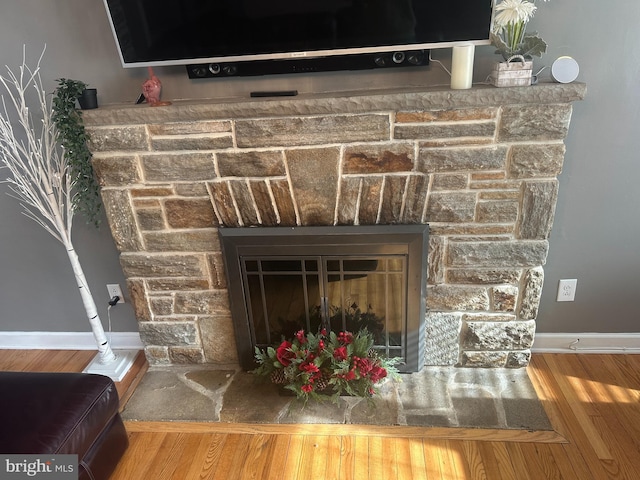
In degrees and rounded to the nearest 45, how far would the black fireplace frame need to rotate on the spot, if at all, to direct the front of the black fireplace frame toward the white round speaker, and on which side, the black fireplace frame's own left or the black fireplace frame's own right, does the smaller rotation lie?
approximately 90° to the black fireplace frame's own left

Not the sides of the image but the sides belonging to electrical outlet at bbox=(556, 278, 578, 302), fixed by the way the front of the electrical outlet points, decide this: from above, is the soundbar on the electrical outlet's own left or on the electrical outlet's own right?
on the electrical outlet's own right

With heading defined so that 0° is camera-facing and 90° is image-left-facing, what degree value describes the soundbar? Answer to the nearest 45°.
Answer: approximately 0°

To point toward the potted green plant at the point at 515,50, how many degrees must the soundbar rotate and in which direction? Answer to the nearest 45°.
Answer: approximately 90° to its left

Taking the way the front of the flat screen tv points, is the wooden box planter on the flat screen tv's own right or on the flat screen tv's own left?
on the flat screen tv's own left

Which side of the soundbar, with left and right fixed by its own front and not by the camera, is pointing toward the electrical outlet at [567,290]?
left

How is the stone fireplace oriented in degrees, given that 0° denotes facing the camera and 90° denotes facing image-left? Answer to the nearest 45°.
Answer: approximately 0°
